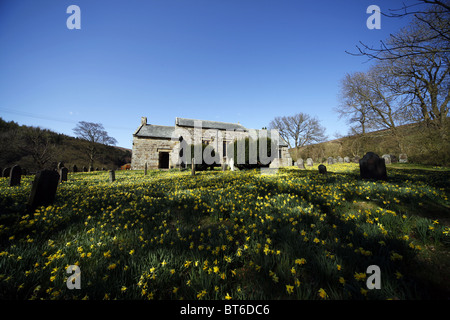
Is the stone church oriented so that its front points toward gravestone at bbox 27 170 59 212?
yes

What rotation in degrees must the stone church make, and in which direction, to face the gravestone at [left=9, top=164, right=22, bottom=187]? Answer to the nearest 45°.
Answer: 0° — it already faces it

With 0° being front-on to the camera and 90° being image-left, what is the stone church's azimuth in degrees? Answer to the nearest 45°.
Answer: approximately 0°

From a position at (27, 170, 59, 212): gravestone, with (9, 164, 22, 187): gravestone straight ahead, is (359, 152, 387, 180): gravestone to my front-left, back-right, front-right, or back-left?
back-right

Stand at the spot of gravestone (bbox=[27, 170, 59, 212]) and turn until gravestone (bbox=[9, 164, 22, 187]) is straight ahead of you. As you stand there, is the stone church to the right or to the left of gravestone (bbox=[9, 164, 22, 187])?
right

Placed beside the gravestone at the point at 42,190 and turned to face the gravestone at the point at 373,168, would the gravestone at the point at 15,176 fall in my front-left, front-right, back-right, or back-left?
back-left

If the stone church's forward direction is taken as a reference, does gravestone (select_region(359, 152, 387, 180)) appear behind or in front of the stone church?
in front
